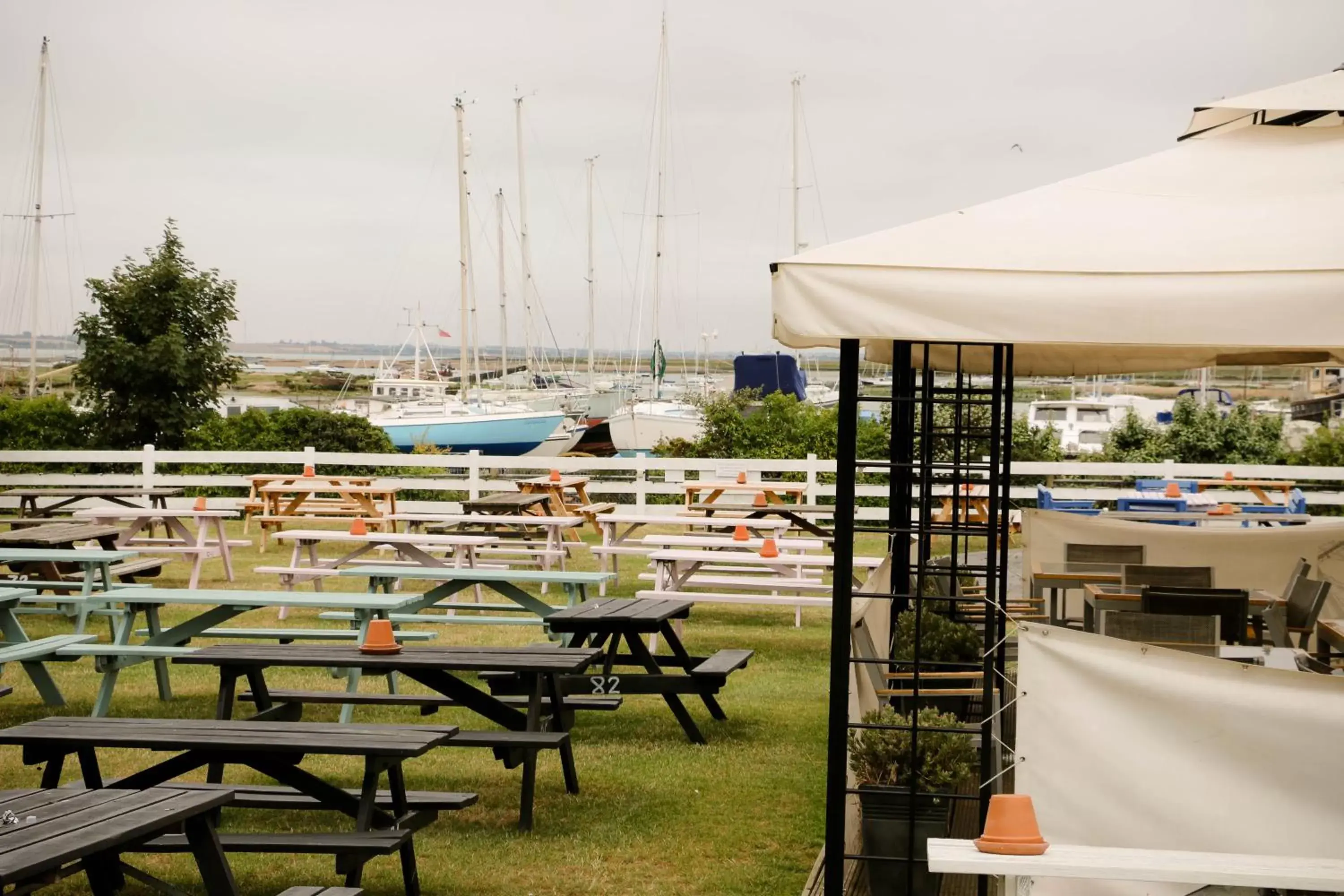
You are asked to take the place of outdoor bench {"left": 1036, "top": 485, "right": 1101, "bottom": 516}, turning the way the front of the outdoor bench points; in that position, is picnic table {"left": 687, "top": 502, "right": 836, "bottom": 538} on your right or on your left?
on your right

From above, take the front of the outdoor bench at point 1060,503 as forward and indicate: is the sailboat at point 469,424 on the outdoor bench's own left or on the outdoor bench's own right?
on the outdoor bench's own left

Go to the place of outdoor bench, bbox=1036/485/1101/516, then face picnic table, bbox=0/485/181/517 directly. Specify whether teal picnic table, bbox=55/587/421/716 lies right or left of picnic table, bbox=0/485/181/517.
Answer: left

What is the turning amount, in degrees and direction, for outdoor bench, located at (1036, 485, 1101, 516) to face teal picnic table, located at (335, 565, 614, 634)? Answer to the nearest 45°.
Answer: approximately 90° to its right

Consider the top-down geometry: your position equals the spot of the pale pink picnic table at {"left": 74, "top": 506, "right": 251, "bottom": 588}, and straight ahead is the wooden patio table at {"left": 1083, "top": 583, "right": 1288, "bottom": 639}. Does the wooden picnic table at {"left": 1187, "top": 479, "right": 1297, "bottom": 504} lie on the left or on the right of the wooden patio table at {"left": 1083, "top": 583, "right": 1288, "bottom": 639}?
left

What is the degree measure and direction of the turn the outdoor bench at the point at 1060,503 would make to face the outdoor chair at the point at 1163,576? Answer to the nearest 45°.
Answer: approximately 90° to its right

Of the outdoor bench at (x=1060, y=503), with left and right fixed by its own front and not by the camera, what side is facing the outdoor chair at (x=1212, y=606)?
right

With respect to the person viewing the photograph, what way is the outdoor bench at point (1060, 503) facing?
facing to the right of the viewer

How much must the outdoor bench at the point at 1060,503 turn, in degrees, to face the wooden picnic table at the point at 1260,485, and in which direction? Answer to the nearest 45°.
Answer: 0° — it already faces it

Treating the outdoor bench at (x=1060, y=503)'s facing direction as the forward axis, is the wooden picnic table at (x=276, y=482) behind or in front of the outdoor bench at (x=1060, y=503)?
behind

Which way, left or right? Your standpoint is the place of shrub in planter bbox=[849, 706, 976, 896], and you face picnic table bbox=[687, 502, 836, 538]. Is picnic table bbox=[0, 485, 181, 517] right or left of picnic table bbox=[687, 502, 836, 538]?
left

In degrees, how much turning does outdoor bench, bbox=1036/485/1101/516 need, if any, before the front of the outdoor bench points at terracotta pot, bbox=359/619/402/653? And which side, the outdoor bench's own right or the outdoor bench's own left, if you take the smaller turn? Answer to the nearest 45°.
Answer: approximately 90° to the outdoor bench's own right

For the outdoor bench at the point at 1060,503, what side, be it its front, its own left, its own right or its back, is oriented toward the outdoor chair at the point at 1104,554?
right
